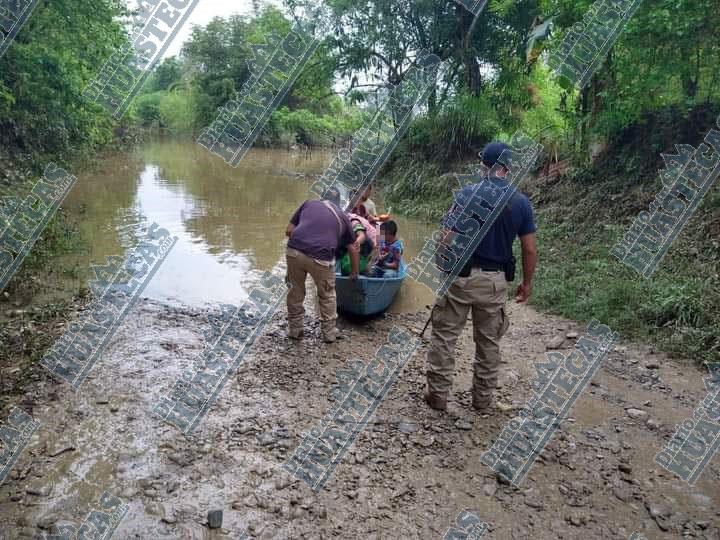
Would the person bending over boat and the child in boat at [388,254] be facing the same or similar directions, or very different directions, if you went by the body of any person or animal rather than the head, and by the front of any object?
very different directions

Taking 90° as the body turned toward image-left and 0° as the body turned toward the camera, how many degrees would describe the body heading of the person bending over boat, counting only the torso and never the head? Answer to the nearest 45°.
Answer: approximately 225°

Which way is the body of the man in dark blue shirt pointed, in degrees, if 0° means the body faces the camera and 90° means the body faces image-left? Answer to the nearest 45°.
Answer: approximately 180°

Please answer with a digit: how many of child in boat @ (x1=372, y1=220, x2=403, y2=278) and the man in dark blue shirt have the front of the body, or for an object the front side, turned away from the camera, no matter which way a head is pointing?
1

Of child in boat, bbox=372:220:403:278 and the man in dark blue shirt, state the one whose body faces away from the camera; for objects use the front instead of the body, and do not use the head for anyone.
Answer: the man in dark blue shirt

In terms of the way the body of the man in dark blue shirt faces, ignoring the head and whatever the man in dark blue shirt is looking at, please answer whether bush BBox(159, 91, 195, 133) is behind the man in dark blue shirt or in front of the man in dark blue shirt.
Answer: in front

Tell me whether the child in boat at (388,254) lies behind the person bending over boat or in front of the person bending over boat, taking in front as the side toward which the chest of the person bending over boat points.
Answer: in front
